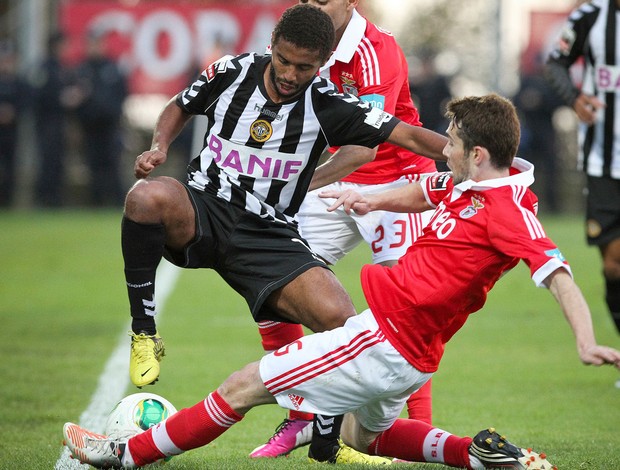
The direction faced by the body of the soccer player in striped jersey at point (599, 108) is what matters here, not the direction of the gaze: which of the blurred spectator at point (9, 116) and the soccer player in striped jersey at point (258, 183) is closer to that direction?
the soccer player in striped jersey

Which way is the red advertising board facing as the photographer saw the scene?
facing the viewer

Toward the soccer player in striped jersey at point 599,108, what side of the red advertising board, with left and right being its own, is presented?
front

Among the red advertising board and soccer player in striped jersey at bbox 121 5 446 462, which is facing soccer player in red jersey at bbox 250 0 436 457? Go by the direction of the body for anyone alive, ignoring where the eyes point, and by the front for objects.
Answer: the red advertising board

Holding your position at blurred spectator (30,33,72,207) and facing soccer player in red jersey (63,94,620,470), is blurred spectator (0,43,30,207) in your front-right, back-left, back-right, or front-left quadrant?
back-right

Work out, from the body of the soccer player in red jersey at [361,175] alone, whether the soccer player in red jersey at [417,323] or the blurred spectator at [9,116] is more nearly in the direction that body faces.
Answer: the soccer player in red jersey

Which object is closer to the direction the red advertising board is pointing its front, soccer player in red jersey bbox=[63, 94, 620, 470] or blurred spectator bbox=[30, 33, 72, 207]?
the soccer player in red jersey

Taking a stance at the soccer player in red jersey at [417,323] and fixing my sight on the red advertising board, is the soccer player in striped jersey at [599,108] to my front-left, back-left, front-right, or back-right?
front-right

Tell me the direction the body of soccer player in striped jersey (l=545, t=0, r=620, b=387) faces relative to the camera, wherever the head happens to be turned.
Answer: toward the camera

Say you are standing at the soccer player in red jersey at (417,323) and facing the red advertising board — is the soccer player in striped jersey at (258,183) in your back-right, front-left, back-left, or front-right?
front-left

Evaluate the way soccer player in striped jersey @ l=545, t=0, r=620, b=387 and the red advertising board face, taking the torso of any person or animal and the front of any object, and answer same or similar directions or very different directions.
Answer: same or similar directions
